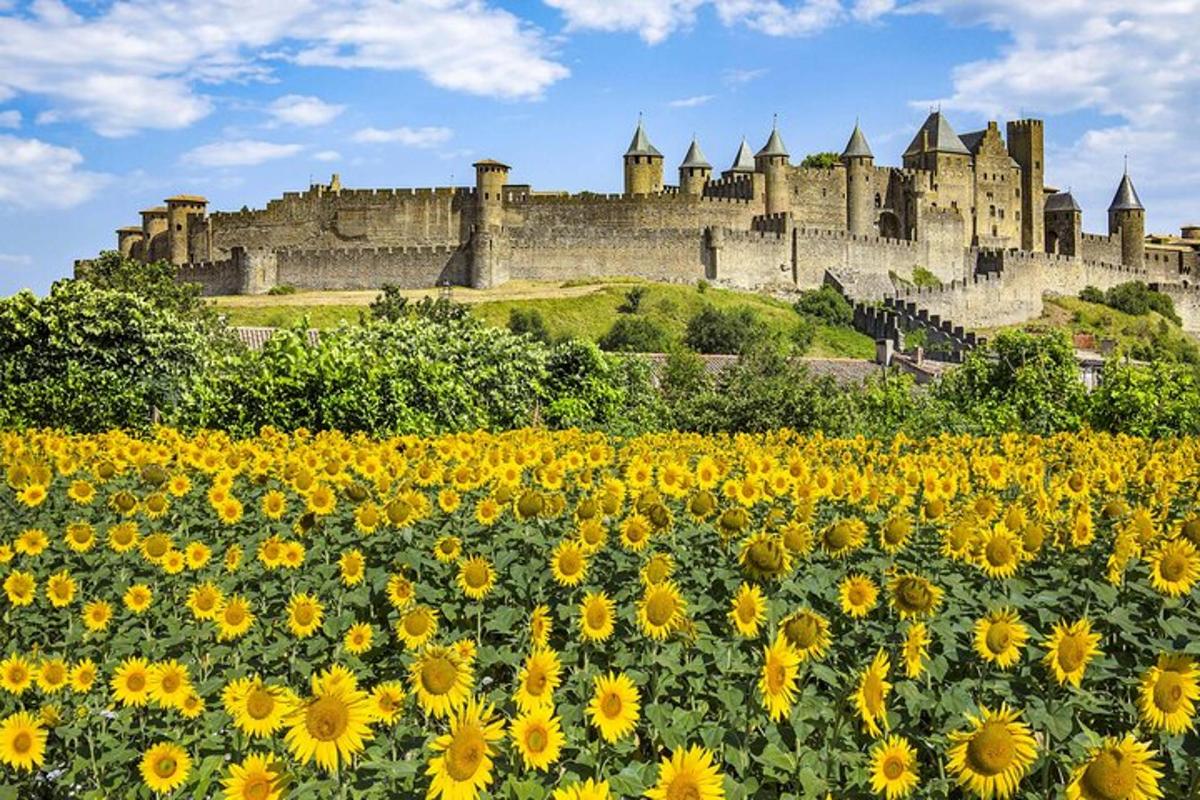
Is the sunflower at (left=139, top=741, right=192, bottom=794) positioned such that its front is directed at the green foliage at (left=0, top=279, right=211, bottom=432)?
no

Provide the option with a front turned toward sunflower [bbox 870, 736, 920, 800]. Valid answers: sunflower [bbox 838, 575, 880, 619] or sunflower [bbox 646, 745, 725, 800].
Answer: sunflower [bbox 838, 575, 880, 619]

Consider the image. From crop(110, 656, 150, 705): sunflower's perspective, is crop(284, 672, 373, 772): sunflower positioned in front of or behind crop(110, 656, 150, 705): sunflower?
in front

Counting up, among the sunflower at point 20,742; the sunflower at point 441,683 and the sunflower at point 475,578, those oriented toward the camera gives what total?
3

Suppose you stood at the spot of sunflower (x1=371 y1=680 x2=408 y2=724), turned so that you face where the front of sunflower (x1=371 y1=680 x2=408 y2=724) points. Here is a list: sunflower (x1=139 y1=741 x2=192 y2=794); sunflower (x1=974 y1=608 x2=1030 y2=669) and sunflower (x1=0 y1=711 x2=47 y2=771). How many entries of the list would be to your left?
1

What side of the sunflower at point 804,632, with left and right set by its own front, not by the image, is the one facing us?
front

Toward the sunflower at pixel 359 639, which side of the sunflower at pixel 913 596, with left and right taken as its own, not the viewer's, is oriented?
right

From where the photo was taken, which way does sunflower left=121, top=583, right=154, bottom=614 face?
toward the camera

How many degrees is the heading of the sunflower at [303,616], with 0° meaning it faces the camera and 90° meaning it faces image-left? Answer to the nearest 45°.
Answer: approximately 0°

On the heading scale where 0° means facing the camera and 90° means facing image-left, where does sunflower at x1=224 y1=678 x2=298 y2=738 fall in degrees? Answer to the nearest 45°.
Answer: approximately 0°

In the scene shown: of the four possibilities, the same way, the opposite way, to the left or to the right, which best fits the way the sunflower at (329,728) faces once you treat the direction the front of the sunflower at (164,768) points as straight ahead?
the same way

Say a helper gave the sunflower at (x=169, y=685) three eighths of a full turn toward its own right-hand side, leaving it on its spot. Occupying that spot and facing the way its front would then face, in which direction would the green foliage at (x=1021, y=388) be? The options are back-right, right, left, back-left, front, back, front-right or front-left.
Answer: right

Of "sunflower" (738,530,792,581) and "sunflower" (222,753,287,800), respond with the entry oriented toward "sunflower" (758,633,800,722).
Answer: "sunflower" (738,530,792,581)

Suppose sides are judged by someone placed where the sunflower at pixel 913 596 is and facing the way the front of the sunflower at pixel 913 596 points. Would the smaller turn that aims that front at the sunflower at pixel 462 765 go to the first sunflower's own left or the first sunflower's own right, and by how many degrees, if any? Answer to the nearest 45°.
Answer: approximately 45° to the first sunflower's own right

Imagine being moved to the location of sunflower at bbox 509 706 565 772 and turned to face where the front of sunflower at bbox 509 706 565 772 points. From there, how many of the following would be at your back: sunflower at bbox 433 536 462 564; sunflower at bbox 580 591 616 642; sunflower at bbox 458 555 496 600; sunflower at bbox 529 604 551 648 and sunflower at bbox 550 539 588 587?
5

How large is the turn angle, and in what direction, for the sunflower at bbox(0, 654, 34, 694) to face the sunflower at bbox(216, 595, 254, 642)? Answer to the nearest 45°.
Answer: approximately 90° to its left
